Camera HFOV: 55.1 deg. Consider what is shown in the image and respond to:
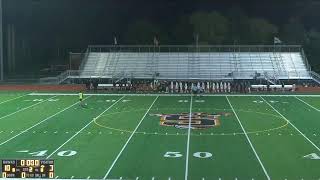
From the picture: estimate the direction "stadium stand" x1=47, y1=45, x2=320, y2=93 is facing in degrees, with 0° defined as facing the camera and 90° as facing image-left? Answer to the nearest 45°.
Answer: approximately 0°

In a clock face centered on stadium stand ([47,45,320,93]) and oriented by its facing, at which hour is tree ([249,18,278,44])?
The tree is roughly at 8 o'clock from the stadium stand.
